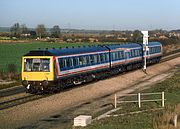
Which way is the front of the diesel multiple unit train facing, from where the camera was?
facing the viewer and to the left of the viewer
